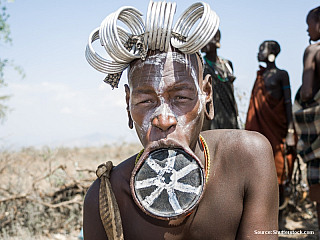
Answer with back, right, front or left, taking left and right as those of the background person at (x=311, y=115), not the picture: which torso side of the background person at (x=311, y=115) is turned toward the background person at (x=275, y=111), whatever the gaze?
front

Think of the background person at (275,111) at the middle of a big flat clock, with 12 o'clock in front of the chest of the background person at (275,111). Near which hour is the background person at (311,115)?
the background person at (311,115) is roughly at 10 o'clock from the background person at (275,111).

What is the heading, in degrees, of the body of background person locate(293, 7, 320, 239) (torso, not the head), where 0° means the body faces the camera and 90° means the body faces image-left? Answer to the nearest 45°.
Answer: approximately 90°

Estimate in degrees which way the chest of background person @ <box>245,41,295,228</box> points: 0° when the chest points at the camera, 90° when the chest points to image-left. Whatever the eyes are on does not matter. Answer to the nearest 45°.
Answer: approximately 45°
